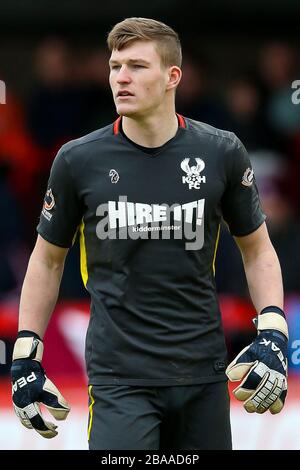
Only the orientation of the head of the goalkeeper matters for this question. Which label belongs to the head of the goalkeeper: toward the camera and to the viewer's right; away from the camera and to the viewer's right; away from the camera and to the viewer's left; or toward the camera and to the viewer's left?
toward the camera and to the viewer's left

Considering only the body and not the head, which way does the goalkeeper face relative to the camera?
toward the camera
